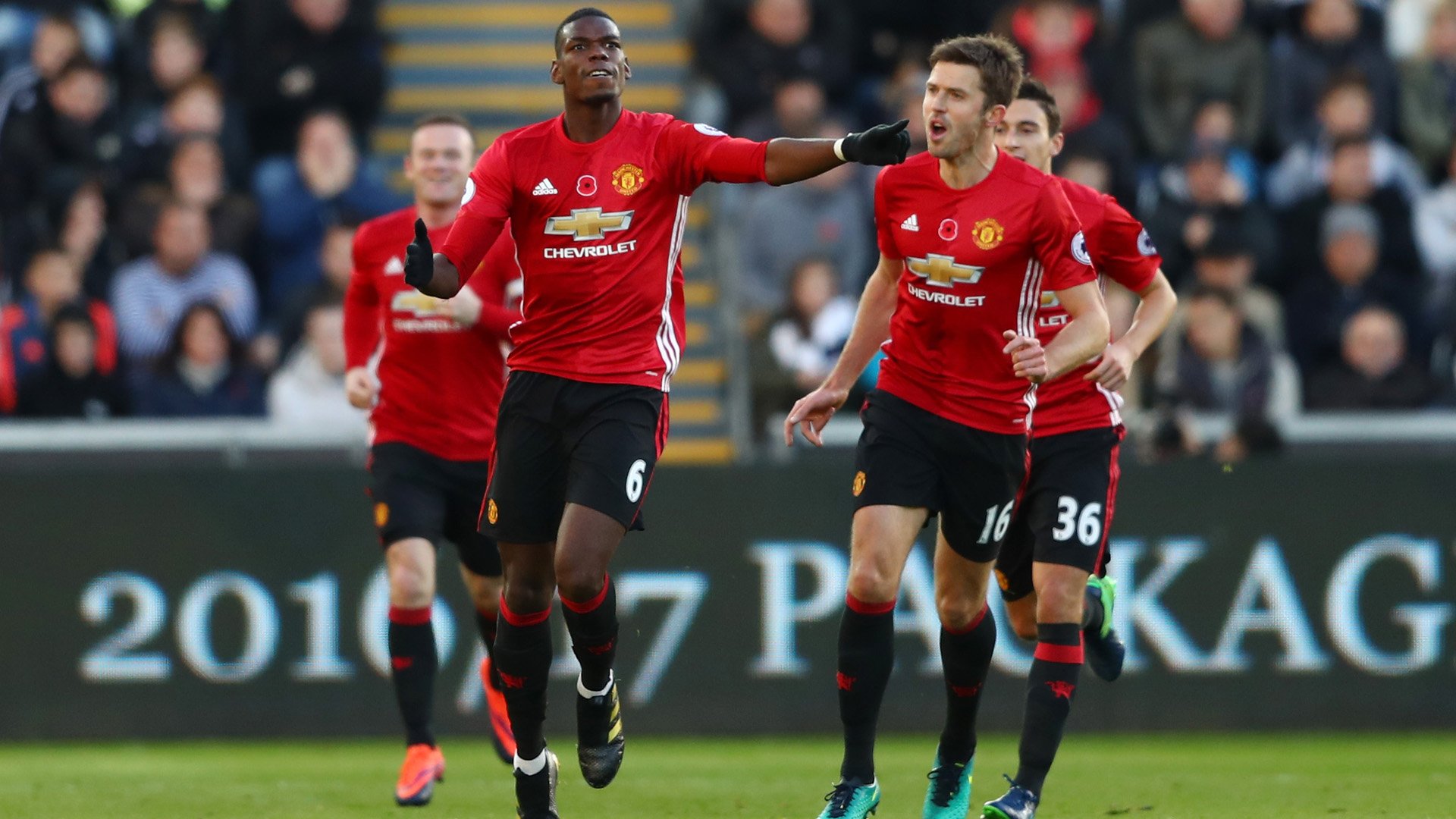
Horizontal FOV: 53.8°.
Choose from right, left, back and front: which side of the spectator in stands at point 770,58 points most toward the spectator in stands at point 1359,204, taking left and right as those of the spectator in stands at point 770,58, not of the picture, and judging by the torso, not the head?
left

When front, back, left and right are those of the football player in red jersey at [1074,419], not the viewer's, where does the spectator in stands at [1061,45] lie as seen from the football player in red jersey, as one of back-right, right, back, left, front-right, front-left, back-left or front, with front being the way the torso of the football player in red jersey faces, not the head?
back-right

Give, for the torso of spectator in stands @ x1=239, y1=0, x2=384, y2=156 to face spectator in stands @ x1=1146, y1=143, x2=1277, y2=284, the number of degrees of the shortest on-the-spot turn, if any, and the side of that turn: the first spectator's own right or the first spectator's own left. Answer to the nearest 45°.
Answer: approximately 90° to the first spectator's own left

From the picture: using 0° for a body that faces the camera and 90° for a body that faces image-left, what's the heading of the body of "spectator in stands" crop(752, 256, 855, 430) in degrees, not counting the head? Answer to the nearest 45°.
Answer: approximately 0°

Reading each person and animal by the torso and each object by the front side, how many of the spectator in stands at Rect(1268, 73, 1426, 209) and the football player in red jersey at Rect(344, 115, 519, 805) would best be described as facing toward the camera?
2

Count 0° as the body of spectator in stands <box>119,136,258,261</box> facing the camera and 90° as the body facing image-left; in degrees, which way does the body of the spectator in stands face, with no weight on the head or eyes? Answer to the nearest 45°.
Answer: approximately 0°
